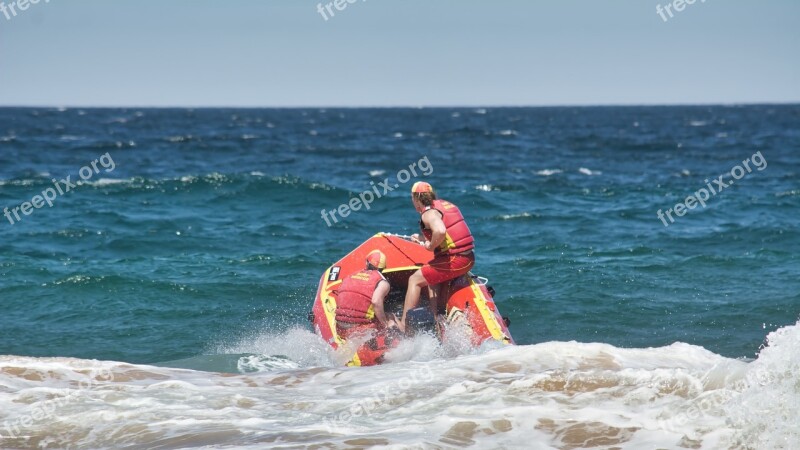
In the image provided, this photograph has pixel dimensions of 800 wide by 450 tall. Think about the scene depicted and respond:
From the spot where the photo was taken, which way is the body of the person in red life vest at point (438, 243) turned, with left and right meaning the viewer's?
facing away from the viewer and to the left of the viewer

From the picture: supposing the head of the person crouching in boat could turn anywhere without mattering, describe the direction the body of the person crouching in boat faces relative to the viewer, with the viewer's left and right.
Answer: facing away from the viewer and to the right of the viewer

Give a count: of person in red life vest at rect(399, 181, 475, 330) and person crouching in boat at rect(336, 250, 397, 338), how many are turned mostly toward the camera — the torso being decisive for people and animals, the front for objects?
0

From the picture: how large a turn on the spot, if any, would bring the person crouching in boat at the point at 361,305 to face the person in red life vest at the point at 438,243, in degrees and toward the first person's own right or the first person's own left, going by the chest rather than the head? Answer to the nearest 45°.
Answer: approximately 45° to the first person's own right
